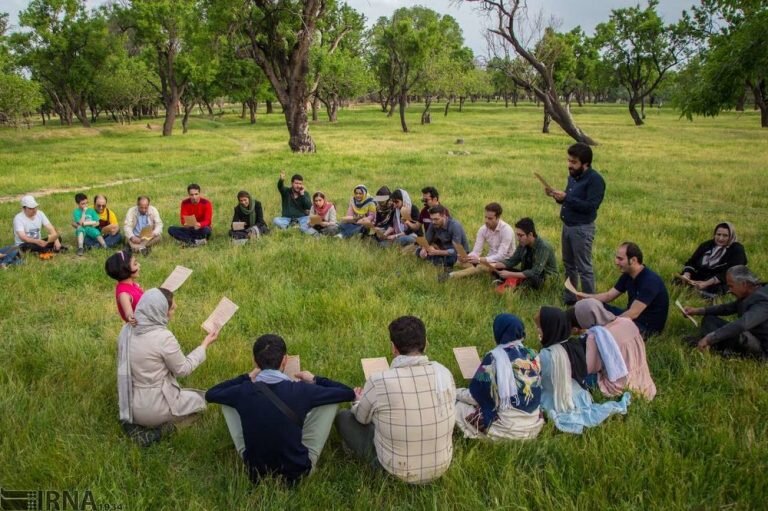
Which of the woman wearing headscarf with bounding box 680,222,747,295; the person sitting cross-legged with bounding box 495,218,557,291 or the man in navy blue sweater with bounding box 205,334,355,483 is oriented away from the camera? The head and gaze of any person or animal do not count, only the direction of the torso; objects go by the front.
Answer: the man in navy blue sweater

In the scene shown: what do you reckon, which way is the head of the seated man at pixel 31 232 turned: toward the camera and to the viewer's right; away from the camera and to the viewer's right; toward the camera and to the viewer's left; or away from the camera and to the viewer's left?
toward the camera and to the viewer's right

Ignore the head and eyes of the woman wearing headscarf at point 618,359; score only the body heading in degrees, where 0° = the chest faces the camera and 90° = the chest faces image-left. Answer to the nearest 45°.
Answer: approximately 135°

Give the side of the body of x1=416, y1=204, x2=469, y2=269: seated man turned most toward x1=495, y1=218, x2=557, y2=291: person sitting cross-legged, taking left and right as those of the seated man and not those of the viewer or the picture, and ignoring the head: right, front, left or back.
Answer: left

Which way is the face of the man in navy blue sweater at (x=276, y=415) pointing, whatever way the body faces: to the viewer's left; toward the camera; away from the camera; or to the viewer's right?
away from the camera

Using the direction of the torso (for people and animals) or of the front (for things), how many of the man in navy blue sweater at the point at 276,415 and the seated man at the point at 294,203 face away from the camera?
1

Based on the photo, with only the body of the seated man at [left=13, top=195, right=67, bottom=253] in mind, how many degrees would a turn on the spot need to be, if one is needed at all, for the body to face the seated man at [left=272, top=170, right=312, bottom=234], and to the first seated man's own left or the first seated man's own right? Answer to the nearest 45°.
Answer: approximately 45° to the first seated man's own left

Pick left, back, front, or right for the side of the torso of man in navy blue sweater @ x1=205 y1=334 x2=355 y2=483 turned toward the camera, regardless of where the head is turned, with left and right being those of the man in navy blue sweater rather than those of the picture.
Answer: back

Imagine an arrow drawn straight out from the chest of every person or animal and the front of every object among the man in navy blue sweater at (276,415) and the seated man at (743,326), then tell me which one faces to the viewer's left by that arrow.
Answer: the seated man

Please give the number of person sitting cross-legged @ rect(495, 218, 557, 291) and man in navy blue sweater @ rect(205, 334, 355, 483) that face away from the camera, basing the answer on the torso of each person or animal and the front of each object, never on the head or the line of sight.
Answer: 1

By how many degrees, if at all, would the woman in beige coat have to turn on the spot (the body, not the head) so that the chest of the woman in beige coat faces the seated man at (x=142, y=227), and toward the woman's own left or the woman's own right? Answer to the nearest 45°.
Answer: approximately 45° to the woman's own left

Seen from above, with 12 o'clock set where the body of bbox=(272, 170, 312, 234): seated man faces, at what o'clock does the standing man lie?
The standing man is roughly at 11 o'clock from the seated man.

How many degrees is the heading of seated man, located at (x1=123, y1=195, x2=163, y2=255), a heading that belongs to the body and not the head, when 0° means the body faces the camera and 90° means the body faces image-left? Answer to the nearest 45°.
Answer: approximately 0°

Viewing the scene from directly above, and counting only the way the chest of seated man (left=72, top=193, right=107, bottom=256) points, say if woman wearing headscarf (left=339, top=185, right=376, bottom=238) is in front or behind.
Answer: in front
